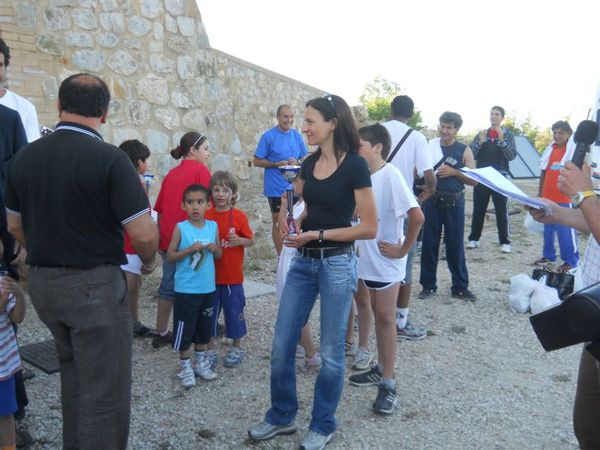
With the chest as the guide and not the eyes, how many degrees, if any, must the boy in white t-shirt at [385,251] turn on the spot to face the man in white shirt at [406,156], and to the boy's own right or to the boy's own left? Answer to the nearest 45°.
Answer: approximately 90° to the boy's own right

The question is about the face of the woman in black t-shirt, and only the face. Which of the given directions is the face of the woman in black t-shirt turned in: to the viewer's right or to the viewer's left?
to the viewer's left

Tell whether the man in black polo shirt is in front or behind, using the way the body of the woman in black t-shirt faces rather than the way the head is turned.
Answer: in front

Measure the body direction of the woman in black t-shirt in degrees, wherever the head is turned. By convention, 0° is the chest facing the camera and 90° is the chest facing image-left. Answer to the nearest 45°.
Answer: approximately 45°

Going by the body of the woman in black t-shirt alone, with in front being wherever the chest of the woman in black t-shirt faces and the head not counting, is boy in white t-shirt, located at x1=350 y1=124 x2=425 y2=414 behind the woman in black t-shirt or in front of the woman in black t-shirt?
behind

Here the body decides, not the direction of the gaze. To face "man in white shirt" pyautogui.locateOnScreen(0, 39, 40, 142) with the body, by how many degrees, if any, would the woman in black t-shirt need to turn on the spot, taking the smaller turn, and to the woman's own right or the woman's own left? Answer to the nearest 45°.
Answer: approximately 45° to the woman's own right

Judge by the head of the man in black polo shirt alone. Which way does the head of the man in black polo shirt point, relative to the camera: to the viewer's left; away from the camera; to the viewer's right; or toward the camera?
away from the camera

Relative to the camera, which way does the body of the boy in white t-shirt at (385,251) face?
to the viewer's left

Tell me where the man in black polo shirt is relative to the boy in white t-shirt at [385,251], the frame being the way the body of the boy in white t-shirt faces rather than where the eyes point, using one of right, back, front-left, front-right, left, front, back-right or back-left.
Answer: front-left

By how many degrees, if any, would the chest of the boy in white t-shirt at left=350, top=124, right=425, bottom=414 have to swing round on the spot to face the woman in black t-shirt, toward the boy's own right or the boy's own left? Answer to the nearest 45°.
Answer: approximately 45° to the boy's own left
